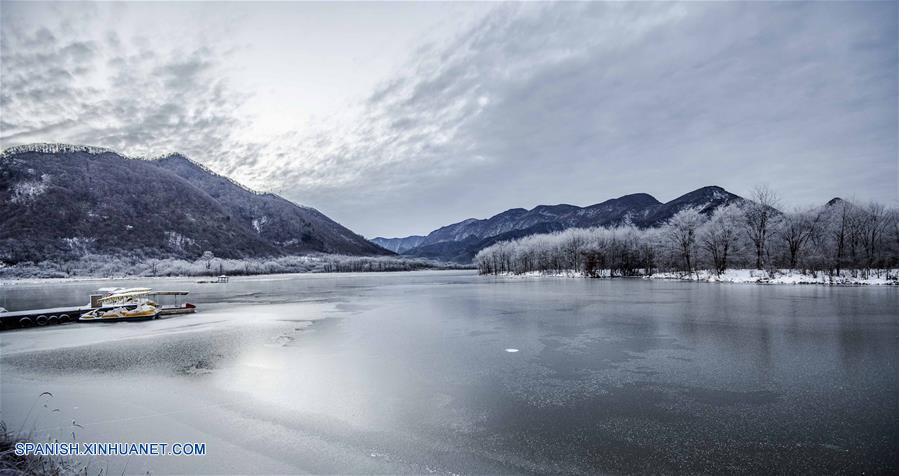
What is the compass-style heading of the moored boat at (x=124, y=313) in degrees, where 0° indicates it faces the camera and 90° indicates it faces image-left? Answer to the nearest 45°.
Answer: approximately 90°

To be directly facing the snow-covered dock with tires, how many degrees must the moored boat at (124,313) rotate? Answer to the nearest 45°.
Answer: approximately 45° to its right
